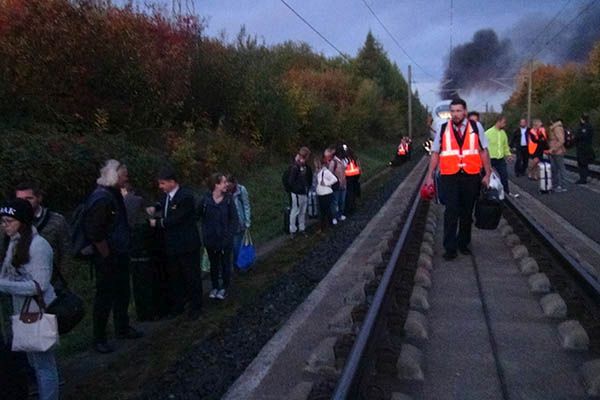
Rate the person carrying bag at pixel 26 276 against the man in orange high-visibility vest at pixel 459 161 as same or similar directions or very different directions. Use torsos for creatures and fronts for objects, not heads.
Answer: same or similar directions

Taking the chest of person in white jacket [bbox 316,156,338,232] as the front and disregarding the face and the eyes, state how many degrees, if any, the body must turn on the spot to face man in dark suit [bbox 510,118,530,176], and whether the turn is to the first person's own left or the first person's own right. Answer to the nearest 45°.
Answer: approximately 180°

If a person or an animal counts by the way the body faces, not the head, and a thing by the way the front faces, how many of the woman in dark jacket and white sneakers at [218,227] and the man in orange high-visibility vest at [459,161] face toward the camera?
2

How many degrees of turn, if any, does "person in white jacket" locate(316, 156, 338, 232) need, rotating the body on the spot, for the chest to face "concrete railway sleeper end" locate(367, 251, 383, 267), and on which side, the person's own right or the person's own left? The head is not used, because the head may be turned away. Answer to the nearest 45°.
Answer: approximately 45° to the person's own left

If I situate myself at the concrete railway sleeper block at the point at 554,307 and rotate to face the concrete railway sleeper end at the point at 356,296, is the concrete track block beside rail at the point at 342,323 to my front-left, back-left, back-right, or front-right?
front-left

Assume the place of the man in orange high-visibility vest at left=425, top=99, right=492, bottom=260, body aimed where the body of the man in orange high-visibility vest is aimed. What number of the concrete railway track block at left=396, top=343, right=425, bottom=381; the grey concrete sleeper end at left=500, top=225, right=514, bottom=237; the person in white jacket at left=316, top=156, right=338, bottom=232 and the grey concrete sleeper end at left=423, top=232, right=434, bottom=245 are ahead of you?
1

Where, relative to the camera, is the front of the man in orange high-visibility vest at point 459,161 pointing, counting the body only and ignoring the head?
toward the camera

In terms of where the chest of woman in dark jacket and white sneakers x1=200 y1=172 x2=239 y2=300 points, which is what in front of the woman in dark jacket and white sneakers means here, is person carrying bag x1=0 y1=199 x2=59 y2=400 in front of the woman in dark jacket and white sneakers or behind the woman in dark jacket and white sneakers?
in front

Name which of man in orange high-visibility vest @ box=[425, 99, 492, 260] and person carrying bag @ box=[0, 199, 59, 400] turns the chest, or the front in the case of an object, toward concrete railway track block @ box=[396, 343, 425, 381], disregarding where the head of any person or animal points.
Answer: the man in orange high-visibility vest

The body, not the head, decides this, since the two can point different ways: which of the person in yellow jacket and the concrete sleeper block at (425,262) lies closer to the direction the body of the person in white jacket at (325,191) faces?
the concrete sleeper block

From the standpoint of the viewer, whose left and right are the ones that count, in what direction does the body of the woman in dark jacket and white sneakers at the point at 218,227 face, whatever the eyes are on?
facing the viewer

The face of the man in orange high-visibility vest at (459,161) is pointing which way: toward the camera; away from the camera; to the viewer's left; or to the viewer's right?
toward the camera
